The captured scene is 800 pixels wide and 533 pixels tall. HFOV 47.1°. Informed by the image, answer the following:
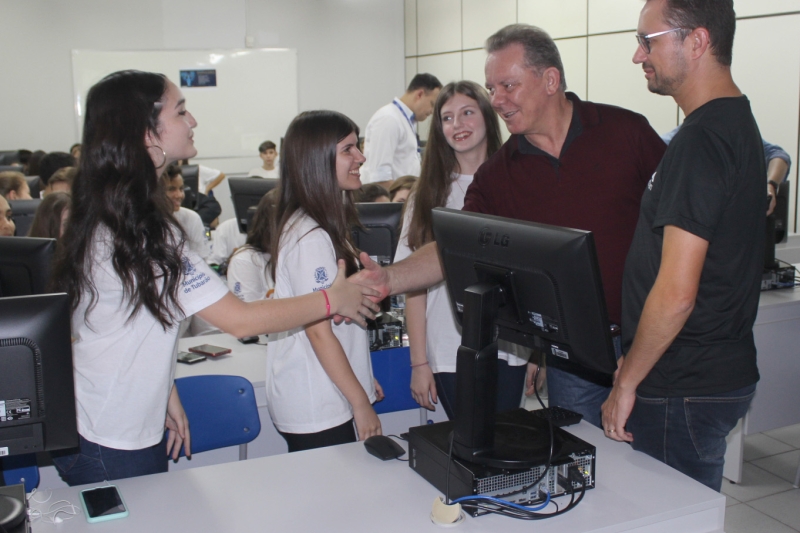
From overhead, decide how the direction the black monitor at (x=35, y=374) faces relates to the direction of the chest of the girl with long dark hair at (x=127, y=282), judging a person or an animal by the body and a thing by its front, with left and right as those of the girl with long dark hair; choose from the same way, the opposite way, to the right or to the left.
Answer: to the left

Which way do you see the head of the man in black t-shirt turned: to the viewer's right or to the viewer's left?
to the viewer's left

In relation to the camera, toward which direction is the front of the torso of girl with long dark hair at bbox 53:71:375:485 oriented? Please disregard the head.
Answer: to the viewer's right

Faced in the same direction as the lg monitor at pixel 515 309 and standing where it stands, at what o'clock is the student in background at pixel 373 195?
The student in background is roughly at 10 o'clock from the lg monitor.

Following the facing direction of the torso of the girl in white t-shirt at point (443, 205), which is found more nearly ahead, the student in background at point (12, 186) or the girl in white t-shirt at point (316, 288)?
the girl in white t-shirt

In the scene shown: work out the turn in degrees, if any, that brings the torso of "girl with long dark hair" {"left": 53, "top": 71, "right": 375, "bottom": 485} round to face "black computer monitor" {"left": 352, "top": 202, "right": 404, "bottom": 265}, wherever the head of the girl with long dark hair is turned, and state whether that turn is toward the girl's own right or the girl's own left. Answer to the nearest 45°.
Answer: approximately 45° to the girl's own left

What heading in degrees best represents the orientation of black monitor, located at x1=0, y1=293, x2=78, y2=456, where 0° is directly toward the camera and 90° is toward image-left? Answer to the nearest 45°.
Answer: approximately 180°

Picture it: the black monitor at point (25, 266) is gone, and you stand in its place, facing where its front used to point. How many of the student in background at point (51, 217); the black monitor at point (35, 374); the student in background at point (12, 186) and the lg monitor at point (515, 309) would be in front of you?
2

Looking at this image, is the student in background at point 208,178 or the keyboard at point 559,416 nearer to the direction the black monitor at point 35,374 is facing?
the student in background

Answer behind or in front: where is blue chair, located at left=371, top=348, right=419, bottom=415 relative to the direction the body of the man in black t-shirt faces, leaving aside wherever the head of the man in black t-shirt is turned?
in front

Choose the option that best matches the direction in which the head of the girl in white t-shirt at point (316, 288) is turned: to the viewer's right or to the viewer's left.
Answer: to the viewer's right
